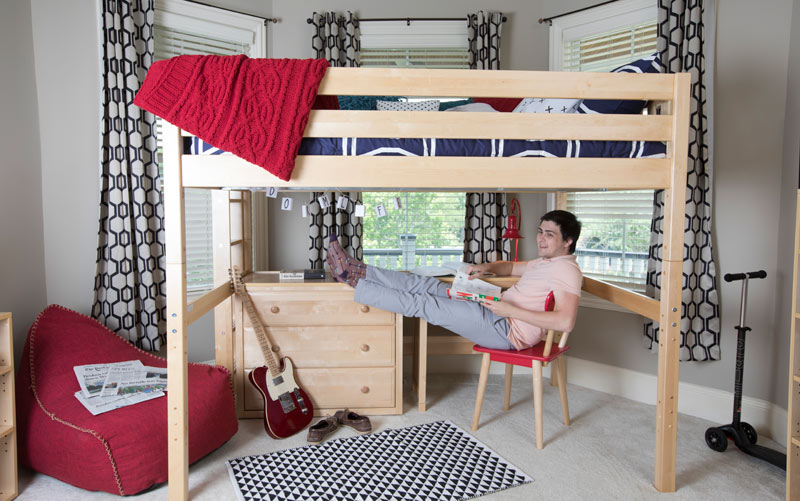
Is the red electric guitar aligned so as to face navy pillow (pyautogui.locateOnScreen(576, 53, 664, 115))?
no

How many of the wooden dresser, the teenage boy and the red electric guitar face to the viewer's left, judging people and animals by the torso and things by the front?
1

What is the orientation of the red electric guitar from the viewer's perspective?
toward the camera

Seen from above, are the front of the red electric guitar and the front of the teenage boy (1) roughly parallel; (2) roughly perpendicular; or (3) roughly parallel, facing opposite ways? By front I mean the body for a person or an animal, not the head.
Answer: roughly perpendicular

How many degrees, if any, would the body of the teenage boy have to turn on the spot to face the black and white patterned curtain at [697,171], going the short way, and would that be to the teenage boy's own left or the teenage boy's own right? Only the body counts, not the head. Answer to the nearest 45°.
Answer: approximately 180°

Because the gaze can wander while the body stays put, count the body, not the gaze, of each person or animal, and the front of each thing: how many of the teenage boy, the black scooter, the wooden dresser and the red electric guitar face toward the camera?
2

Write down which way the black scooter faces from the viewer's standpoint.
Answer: facing away from the viewer and to the left of the viewer

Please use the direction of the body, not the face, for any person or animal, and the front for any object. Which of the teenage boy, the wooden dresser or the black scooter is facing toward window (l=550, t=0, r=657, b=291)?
the black scooter

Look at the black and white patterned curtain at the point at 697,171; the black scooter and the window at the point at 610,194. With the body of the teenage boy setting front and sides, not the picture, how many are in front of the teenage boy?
0

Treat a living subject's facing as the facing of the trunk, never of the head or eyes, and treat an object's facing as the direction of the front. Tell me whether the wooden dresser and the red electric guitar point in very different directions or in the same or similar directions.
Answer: same or similar directions

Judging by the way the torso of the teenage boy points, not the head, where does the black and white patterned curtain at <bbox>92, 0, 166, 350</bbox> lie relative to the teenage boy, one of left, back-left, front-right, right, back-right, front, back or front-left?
front

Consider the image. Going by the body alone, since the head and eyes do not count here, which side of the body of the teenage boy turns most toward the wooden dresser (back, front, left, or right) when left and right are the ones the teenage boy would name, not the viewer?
front

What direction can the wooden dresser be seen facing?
toward the camera

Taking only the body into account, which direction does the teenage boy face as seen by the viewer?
to the viewer's left

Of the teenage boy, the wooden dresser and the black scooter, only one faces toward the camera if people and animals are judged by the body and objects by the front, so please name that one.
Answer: the wooden dresser
